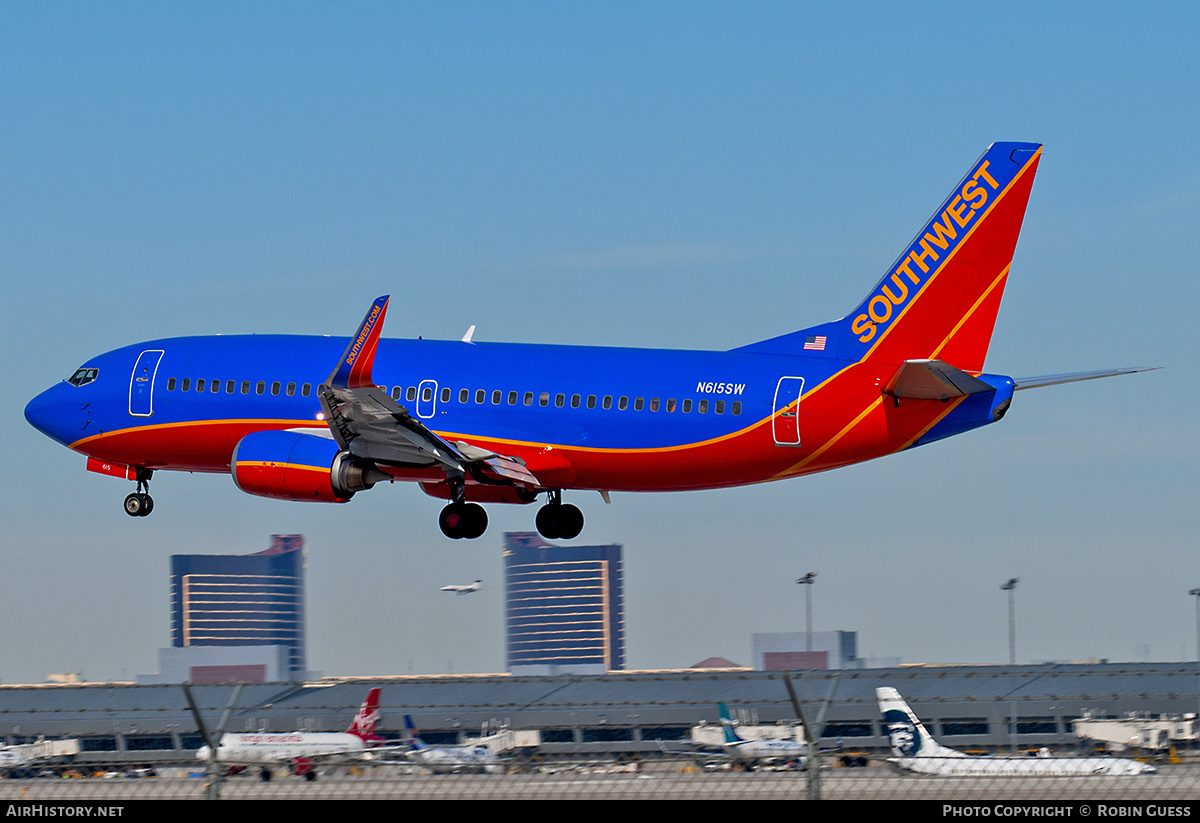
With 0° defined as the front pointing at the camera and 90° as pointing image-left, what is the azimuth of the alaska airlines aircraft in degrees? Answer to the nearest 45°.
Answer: approximately 270°
